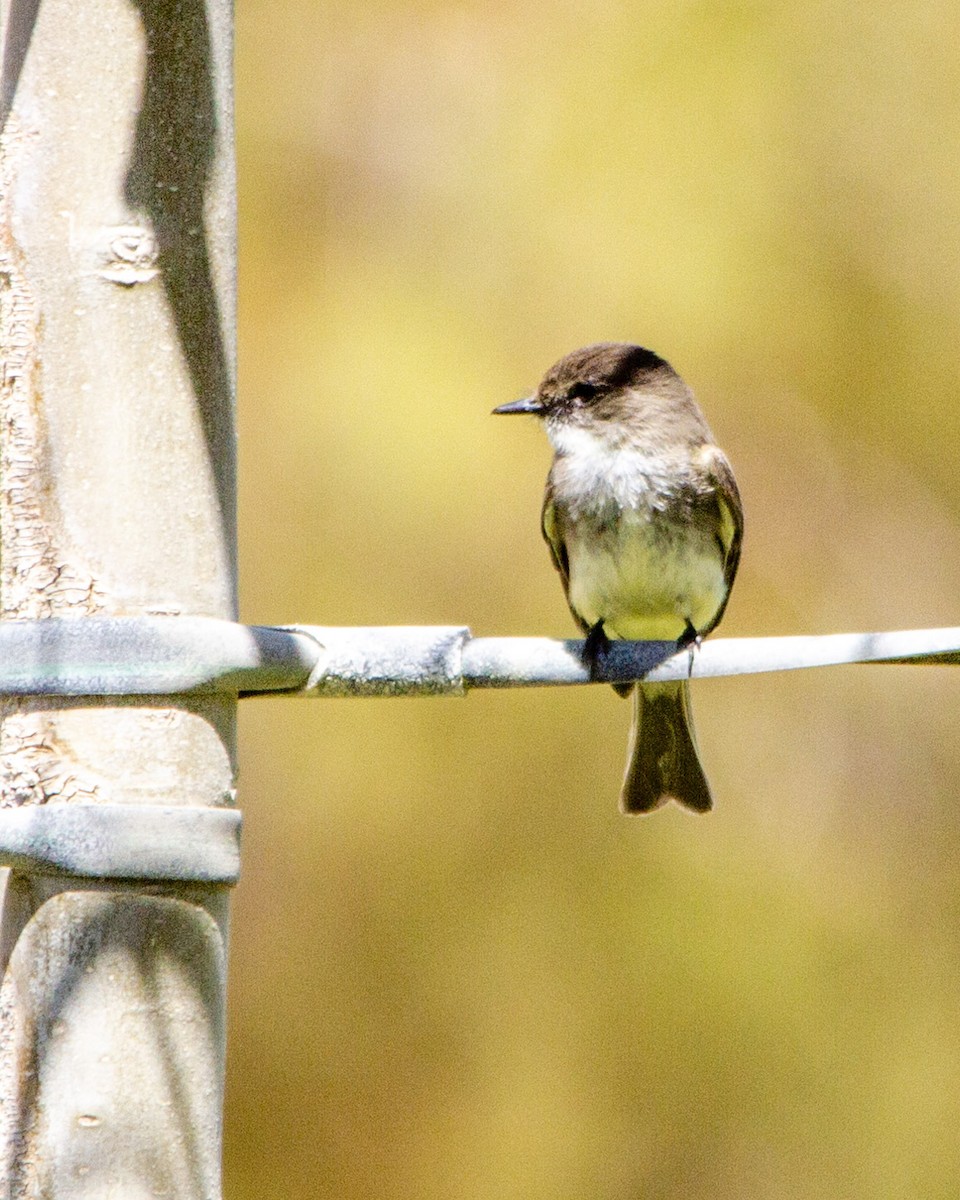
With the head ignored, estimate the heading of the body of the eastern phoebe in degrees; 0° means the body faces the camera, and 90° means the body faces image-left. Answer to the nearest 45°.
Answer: approximately 0°
